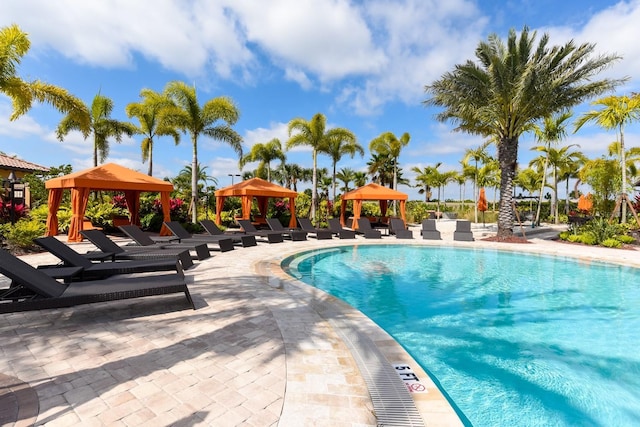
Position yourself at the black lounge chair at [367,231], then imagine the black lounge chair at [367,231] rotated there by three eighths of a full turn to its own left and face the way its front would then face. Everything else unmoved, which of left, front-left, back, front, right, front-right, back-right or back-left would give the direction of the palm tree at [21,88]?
back-left

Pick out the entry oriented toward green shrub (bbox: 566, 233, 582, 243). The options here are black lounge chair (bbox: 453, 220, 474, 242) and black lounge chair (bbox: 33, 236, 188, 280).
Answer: black lounge chair (bbox: 33, 236, 188, 280)

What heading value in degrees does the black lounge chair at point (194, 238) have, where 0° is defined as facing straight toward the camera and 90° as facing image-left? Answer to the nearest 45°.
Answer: approximately 270°

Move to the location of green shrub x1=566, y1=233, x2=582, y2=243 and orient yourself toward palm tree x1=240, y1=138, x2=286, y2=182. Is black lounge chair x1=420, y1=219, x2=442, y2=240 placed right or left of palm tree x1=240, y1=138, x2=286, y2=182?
left

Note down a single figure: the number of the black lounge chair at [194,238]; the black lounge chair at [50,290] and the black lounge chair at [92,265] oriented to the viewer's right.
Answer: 3

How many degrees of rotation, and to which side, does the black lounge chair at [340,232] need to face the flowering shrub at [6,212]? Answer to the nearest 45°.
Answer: approximately 135° to its right

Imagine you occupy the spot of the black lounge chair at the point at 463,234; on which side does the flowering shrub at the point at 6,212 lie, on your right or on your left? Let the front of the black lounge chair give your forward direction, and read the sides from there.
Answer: on your right

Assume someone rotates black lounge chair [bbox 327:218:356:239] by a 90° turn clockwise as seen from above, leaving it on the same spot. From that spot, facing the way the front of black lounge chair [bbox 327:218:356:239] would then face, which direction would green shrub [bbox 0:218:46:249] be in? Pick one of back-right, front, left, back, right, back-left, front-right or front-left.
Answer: front

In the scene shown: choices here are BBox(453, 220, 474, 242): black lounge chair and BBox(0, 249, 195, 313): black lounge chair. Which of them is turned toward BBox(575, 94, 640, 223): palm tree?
BBox(0, 249, 195, 313): black lounge chair

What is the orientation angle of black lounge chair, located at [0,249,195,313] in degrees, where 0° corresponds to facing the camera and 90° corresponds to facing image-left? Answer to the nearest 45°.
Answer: approximately 270°

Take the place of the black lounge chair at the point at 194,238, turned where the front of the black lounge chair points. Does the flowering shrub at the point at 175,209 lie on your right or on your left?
on your left

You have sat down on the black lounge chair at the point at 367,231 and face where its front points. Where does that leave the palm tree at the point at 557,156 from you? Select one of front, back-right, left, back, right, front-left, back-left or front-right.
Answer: left
